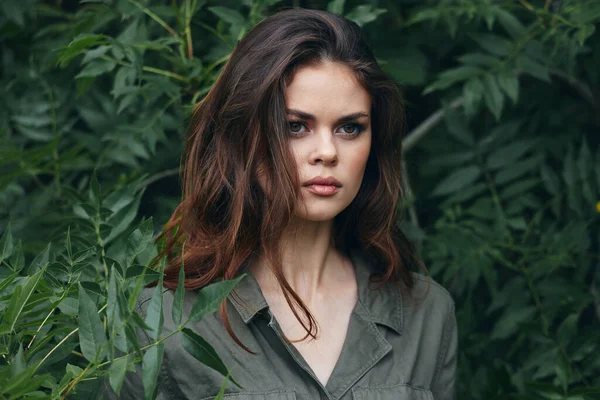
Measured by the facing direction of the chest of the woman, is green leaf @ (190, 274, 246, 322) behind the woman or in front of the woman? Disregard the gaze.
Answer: in front

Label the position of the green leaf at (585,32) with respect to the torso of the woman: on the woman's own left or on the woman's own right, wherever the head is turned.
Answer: on the woman's own left

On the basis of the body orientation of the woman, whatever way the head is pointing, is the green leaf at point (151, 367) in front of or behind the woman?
in front

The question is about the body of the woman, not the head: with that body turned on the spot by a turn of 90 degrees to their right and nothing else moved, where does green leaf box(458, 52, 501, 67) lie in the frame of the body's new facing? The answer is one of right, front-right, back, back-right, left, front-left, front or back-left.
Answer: back-right

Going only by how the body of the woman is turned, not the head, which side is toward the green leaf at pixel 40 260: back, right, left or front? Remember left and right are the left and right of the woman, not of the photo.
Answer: right

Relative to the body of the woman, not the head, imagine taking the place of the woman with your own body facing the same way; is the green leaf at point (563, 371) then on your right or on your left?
on your left

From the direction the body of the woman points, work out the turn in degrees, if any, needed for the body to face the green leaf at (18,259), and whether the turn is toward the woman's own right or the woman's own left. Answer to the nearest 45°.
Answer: approximately 90° to the woman's own right

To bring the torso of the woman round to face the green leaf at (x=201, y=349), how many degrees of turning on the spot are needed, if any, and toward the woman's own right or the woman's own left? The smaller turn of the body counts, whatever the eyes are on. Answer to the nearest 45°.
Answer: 0° — they already face it

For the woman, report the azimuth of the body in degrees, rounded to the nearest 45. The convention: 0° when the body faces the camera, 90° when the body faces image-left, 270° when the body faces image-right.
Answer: approximately 0°
